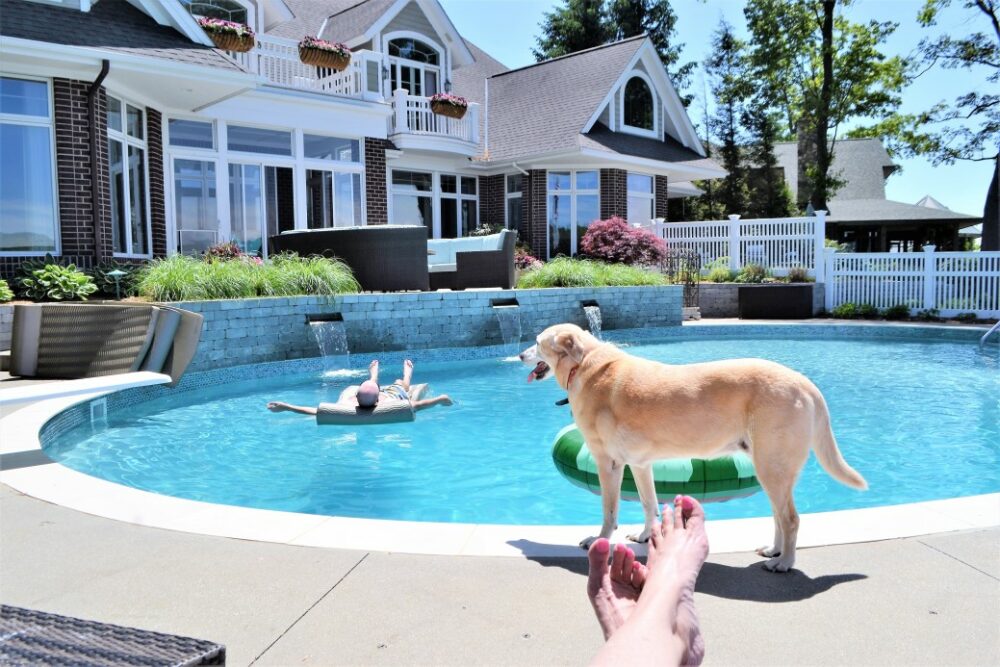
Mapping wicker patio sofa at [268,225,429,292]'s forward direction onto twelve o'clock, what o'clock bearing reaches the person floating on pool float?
The person floating on pool float is roughly at 6 o'clock from the wicker patio sofa.

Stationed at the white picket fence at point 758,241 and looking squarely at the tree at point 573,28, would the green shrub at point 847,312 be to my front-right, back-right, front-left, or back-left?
back-right

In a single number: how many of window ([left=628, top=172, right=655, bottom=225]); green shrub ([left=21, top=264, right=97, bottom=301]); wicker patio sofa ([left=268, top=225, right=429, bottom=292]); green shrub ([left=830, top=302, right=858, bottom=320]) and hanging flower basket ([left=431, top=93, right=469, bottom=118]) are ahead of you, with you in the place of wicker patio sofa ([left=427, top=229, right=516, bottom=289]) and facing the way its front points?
2

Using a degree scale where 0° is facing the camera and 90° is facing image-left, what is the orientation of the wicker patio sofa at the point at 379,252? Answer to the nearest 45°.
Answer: approximately 180°

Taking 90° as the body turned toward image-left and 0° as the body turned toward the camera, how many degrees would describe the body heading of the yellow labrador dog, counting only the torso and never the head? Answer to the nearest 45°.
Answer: approximately 90°

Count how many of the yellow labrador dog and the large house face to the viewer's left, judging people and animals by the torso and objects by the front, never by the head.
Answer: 1

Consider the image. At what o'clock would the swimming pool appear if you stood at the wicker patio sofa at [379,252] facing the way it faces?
The swimming pool is roughly at 6 o'clock from the wicker patio sofa.

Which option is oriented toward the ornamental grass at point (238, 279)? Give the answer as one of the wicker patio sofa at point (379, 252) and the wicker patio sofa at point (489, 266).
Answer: the wicker patio sofa at point (489, 266)

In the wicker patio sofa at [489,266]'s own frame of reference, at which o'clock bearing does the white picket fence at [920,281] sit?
The white picket fence is roughly at 7 o'clock from the wicker patio sofa.

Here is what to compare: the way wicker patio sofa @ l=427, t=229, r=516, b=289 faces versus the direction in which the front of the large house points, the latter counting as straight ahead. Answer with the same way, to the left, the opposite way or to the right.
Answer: to the right

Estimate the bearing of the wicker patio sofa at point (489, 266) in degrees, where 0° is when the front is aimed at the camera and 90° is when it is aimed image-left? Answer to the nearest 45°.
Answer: approximately 45°

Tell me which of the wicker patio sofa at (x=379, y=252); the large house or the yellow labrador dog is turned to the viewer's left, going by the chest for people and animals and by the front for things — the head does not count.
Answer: the yellow labrador dog

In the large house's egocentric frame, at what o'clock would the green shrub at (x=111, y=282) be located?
The green shrub is roughly at 2 o'clock from the large house.
